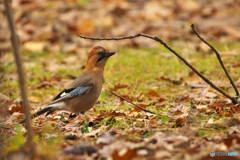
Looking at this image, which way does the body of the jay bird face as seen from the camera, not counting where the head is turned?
to the viewer's right
